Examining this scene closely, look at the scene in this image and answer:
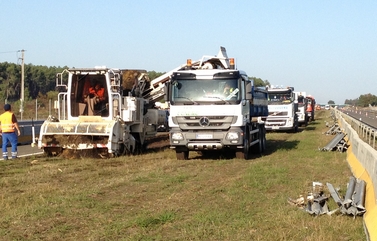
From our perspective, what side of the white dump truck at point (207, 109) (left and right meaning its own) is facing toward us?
front
